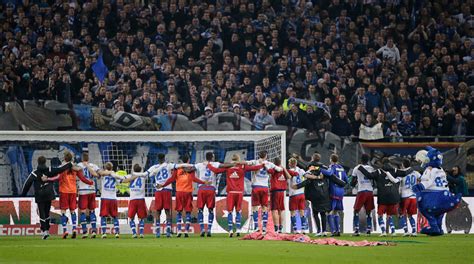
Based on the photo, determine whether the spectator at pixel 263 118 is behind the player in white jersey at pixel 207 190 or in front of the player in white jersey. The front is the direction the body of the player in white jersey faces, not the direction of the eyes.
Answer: in front

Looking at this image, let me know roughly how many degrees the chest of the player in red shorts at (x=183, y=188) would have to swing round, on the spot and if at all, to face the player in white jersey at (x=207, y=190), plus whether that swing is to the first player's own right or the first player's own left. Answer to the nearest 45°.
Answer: approximately 90° to the first player's own right

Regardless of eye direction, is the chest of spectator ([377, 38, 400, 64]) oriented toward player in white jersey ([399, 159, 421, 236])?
yes

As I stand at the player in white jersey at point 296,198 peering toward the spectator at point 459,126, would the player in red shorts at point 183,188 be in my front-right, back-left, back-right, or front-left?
back-left

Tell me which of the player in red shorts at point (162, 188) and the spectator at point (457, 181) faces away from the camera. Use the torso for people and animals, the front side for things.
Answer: the player in red shorts

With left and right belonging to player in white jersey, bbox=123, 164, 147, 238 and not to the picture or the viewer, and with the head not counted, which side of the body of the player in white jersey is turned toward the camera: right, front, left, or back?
back

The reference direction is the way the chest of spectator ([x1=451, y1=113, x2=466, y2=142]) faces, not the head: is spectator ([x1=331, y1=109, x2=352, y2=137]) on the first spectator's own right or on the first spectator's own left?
on the first spectator's own right

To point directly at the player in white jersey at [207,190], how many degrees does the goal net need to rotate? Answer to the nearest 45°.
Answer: approximately 45° to its left

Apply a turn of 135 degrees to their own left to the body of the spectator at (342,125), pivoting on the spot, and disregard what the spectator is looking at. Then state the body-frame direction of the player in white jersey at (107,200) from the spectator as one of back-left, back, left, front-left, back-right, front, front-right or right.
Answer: back

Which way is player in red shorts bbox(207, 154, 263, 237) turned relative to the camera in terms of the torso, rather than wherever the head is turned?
away from the camera

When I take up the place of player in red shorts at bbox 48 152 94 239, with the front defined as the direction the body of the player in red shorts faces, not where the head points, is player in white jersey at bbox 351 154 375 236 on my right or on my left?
on my right

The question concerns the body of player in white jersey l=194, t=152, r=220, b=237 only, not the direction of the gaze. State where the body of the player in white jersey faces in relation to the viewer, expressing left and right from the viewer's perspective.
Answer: facing away from the viewer

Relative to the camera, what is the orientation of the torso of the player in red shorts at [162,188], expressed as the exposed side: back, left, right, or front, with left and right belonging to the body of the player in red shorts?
back

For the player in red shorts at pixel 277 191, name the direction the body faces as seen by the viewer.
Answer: away from the camera

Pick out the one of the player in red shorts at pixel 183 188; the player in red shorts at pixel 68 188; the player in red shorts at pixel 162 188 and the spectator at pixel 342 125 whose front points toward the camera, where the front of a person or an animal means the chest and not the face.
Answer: the spectator

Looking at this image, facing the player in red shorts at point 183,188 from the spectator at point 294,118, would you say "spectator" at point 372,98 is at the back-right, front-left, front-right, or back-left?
back-left

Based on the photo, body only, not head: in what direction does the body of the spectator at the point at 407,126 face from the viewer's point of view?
toward the camera
